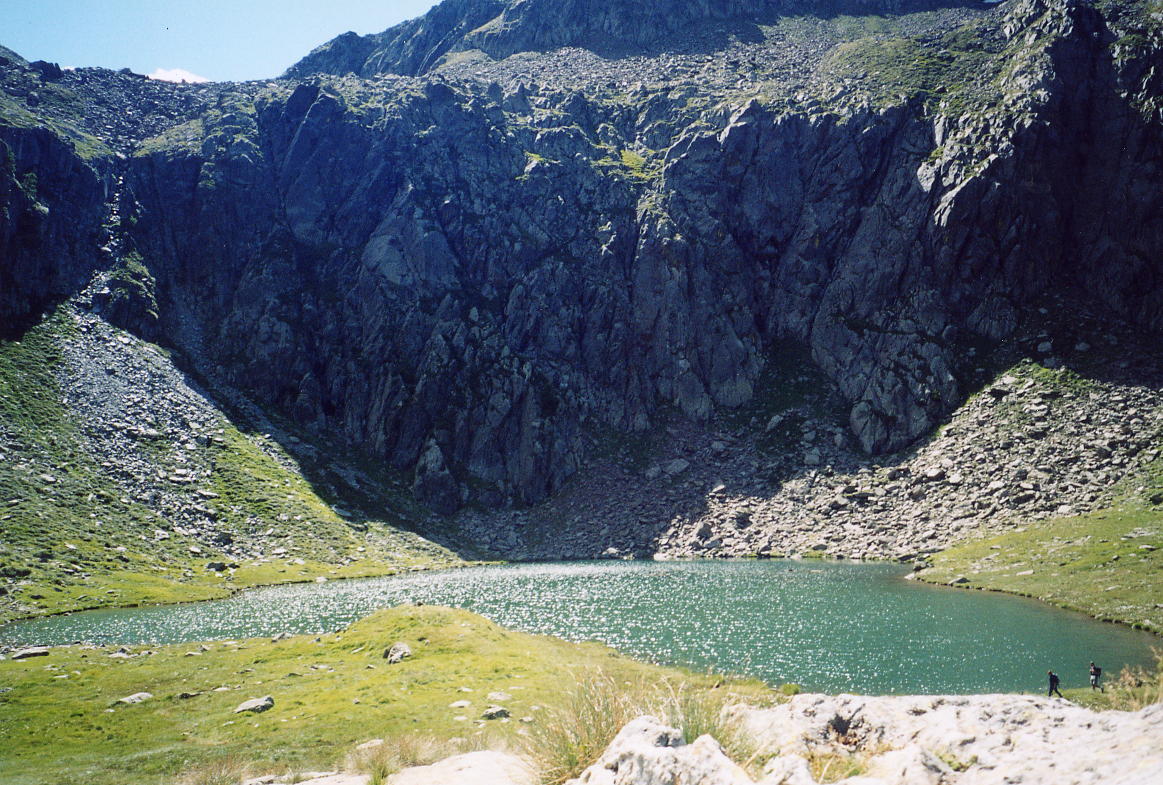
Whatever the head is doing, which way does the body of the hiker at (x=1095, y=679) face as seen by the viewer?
to the viewer's left

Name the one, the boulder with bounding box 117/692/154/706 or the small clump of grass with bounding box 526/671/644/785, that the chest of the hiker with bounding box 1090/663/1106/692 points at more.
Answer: the boulder

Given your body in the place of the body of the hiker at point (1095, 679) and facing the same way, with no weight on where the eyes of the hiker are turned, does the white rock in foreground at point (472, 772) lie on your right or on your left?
on your left

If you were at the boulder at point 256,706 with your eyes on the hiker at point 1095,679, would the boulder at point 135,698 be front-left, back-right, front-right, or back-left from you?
back-left

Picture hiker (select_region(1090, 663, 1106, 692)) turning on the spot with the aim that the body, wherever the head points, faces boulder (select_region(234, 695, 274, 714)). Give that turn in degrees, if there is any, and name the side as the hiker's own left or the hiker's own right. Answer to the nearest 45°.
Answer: approximately 45° to the hiker's own left

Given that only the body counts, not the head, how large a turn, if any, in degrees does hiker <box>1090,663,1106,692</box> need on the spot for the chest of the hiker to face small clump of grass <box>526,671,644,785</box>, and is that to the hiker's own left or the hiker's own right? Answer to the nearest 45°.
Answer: approximately 90° to the hiker's own left

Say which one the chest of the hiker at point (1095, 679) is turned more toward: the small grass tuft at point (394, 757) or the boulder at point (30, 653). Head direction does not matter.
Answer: the boulder

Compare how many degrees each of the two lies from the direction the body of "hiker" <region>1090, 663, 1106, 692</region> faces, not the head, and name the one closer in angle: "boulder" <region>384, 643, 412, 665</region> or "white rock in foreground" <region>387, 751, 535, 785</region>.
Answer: the boulder

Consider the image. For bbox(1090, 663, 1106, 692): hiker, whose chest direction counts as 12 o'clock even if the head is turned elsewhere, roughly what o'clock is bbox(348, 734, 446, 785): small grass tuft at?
The small grass tuft is roughly at 10 o'clock from the hiker.
